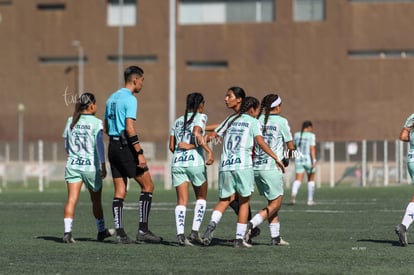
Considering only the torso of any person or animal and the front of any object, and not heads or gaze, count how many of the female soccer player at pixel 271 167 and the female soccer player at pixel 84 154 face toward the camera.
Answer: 0

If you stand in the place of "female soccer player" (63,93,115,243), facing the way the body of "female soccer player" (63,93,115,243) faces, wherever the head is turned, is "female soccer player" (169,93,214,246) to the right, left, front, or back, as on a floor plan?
right

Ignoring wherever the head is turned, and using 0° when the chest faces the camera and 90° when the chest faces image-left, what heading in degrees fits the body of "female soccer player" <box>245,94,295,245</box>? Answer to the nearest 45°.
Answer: approximately 225°

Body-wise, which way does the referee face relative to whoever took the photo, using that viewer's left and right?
facing away from the viewer and to the right of the viewer

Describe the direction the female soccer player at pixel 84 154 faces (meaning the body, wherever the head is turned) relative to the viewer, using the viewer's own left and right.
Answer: facing away from the viewer and to the right of the viewer

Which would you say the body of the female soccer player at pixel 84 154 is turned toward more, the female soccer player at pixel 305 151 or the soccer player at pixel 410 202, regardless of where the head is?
the female soccer player
